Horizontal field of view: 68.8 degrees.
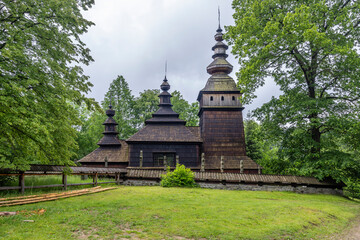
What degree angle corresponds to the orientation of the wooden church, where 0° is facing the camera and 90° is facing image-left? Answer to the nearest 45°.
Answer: approximately 270°

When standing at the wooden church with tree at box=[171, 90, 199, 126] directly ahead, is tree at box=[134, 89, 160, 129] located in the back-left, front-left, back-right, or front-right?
front-left

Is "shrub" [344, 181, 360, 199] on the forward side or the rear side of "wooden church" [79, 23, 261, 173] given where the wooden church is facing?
on the forward side

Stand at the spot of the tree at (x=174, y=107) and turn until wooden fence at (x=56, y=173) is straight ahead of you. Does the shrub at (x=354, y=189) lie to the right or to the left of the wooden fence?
left

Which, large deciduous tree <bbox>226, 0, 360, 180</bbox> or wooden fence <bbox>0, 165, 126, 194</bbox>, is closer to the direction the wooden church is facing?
the large deciduous tree

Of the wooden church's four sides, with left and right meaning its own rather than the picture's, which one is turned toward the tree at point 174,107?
left

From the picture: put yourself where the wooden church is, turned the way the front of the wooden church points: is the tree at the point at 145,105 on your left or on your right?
on your left

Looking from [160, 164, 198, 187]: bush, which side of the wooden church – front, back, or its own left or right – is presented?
right
